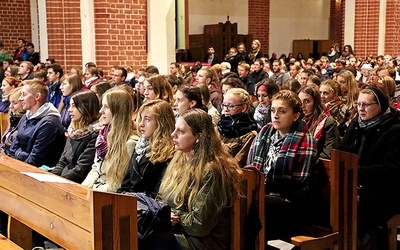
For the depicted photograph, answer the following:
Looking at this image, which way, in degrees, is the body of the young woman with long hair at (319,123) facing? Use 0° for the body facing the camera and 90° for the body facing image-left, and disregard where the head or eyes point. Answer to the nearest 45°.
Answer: approximately 45°

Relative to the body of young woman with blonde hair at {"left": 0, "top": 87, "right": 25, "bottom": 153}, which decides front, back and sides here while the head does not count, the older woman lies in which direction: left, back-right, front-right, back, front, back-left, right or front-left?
left

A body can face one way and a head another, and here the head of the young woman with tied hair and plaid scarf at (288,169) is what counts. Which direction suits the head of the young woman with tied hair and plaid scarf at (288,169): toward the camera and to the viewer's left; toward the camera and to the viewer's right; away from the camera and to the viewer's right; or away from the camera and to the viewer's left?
toward the camera and to the viewer's left

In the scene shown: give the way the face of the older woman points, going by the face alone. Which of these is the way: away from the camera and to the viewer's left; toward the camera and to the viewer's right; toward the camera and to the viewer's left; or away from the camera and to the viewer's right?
toward the camera and to the viewer's left

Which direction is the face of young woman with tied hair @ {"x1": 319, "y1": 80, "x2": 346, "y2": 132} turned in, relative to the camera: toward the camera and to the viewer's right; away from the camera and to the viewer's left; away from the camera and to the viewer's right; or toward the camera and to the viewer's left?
toward the camera and to the viewer's left

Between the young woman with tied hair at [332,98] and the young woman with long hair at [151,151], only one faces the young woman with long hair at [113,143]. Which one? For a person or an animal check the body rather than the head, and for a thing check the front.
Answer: the young woman with tied hair at [332,98]

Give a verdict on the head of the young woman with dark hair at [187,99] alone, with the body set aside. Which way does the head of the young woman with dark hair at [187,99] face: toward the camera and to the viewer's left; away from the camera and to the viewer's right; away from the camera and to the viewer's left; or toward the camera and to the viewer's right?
toward the camera and to the viewer's left

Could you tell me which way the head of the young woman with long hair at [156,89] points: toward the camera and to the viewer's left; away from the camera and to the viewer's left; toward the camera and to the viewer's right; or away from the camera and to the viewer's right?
toward the camera and to the viewer's left

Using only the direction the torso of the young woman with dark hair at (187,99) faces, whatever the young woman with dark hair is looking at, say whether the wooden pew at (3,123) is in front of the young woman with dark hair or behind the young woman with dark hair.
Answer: in front

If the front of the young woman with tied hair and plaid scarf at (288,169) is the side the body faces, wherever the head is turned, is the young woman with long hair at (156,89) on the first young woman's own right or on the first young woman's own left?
on the first young woman's own right
